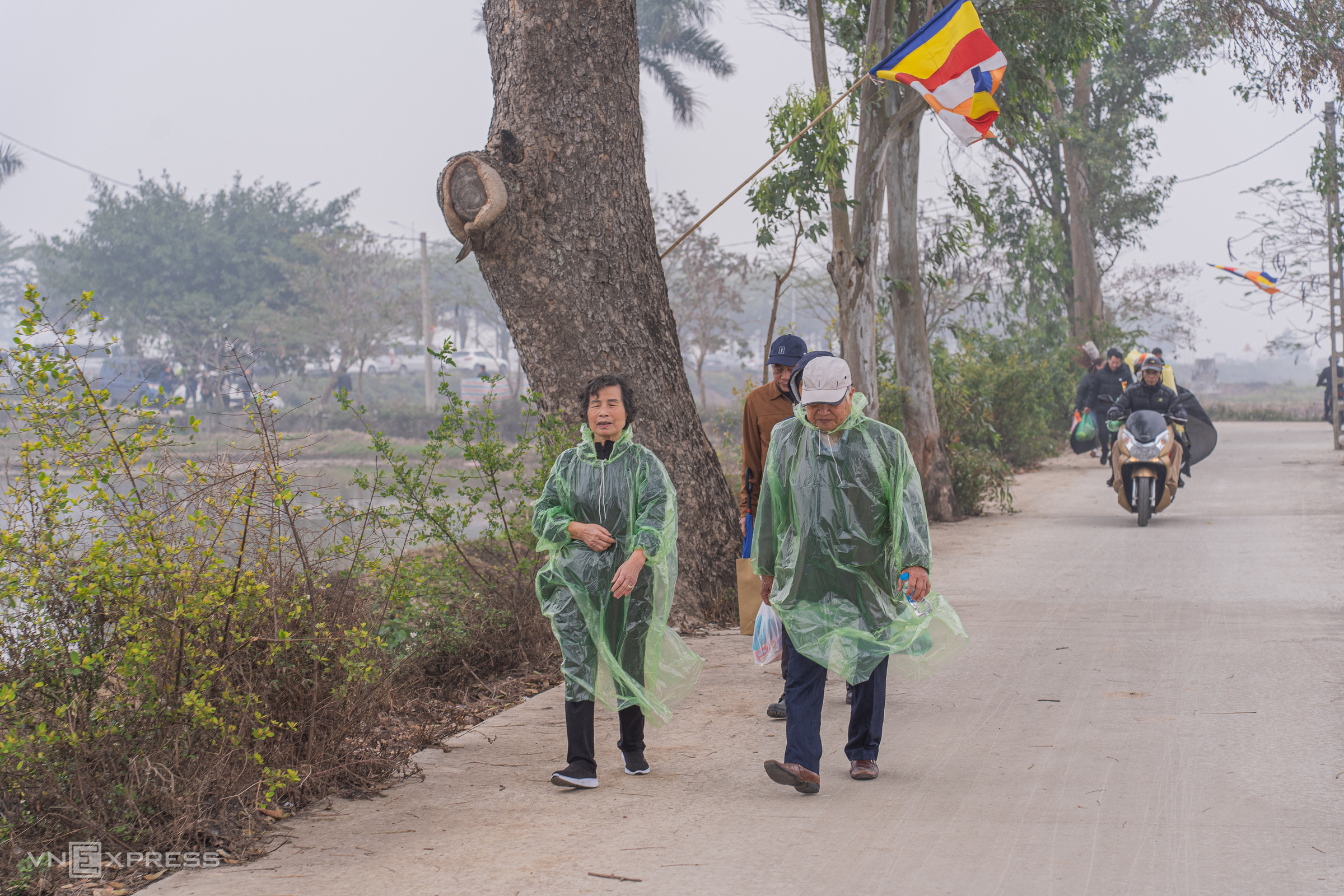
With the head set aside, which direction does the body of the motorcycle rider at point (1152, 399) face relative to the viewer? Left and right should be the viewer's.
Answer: facing the viewer

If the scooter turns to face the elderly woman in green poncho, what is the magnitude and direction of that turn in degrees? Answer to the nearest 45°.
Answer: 0° — it already faces them

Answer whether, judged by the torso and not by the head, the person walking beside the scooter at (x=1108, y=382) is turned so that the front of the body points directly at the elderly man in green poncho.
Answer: yes

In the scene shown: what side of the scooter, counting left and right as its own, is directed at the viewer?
front

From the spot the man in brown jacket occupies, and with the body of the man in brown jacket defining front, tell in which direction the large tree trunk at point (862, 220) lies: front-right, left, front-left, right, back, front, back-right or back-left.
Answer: back

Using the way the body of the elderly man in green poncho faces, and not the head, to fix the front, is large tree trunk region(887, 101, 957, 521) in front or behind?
behind

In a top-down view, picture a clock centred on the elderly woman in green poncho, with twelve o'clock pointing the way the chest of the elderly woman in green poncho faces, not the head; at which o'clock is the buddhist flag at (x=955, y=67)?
The buddhist flag is roughly at 7 o'clock from the elderly woman in green poncho.

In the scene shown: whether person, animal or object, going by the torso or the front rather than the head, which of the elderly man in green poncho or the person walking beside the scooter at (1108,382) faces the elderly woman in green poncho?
the person walking beside the scooter

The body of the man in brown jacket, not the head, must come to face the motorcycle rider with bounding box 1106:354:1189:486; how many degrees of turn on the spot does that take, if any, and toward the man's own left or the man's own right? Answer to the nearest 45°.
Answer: approximately 135° to the man's own left

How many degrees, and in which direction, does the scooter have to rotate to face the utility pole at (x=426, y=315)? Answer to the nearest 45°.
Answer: approximately 135° to its right
